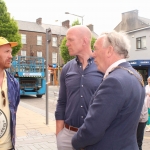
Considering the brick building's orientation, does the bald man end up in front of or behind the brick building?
in front

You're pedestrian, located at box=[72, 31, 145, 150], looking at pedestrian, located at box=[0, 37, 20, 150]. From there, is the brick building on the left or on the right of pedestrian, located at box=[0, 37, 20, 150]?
right

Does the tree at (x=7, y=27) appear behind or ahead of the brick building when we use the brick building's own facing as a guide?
ahead

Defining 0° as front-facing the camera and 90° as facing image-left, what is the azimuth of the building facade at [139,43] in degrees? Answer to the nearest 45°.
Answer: approximately 45°

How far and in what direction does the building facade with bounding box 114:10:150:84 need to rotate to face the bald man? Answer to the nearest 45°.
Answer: approximately 45° to its left

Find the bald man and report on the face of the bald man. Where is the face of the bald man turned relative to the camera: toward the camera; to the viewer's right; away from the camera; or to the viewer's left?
to the viewer's left

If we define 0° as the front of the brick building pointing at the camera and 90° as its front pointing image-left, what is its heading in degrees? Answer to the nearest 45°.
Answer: approximately 0°

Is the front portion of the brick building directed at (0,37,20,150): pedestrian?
yes

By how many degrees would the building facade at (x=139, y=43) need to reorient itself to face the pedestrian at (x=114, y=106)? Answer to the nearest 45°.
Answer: approximately 45° to its left

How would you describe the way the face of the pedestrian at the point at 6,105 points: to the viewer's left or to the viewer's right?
to the viewer's right
